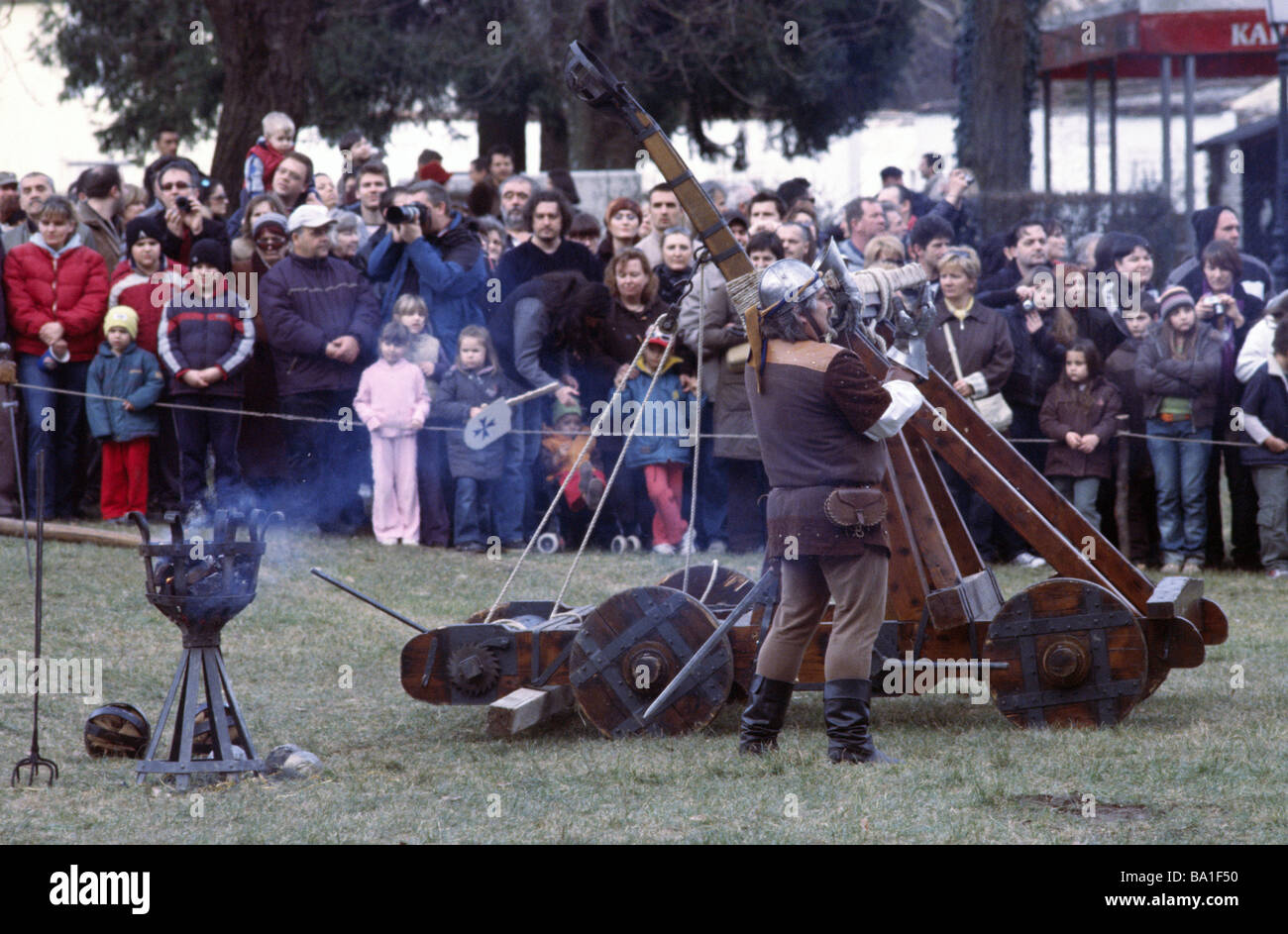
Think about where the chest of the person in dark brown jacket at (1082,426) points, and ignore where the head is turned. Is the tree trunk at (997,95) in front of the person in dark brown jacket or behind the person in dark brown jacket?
behind

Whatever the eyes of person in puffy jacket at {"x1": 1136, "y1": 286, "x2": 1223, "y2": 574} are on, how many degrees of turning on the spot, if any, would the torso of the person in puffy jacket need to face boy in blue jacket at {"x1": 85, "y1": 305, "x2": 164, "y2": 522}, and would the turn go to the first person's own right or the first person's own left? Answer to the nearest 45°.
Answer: approximately 90° to the first person's own right

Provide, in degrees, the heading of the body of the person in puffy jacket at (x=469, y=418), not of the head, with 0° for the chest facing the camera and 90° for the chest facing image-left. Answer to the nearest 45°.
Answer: approximately 0°

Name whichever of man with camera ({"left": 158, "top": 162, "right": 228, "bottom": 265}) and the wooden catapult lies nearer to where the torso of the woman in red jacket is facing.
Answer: the wooden catapult

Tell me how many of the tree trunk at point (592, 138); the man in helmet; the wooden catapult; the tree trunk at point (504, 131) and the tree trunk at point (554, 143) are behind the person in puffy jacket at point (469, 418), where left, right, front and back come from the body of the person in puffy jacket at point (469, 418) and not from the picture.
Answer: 3

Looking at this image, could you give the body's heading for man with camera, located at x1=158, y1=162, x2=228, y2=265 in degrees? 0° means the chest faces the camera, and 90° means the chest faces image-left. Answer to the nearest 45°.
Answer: approximately 0°

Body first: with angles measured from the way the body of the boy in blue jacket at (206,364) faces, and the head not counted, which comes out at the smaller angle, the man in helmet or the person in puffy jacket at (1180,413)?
the man in helmet

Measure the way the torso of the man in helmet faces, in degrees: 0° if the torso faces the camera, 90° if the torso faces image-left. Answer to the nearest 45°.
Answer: approximately 225°
